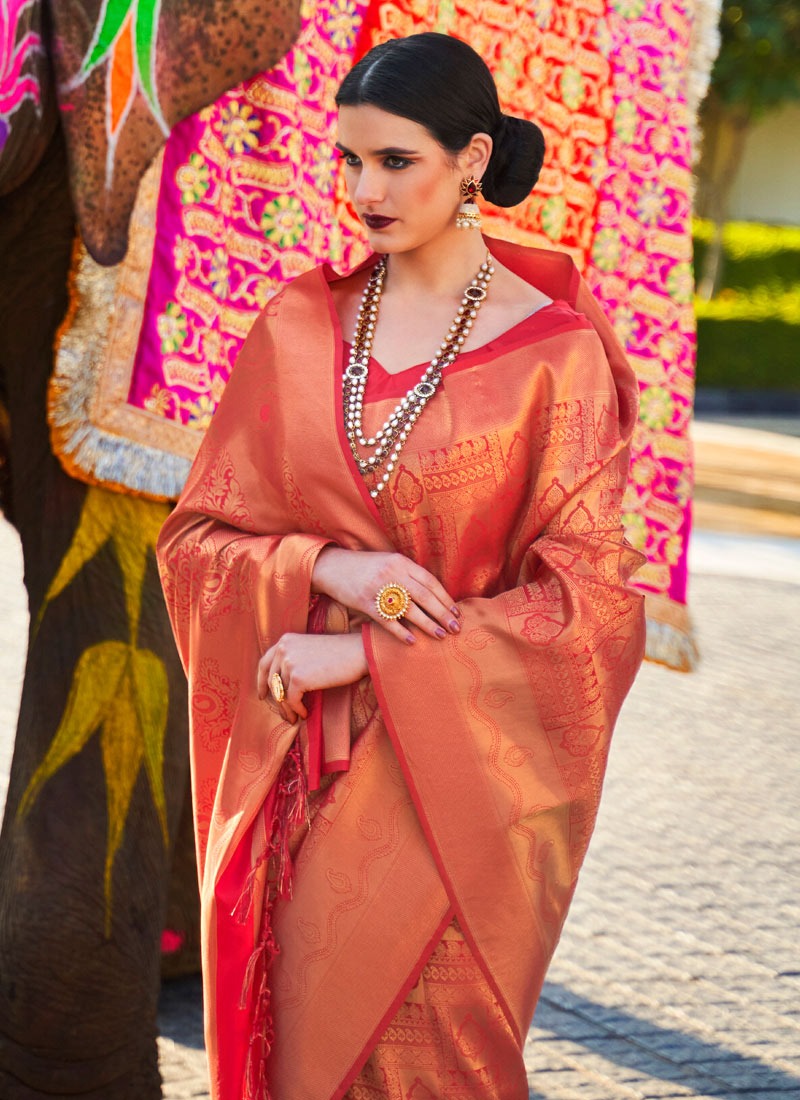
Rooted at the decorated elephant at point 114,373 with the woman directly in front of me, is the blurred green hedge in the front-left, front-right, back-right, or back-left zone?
back-left

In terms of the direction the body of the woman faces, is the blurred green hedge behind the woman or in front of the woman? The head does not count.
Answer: behind

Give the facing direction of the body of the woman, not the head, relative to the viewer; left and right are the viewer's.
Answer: facing the viewer and to the left of the viewer

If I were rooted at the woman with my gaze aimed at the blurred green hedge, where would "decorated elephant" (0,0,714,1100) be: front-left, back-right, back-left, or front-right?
front-left

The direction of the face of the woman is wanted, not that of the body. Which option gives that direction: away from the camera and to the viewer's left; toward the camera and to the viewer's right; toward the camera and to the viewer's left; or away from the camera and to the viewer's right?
toward the camera and to the viewer's left
